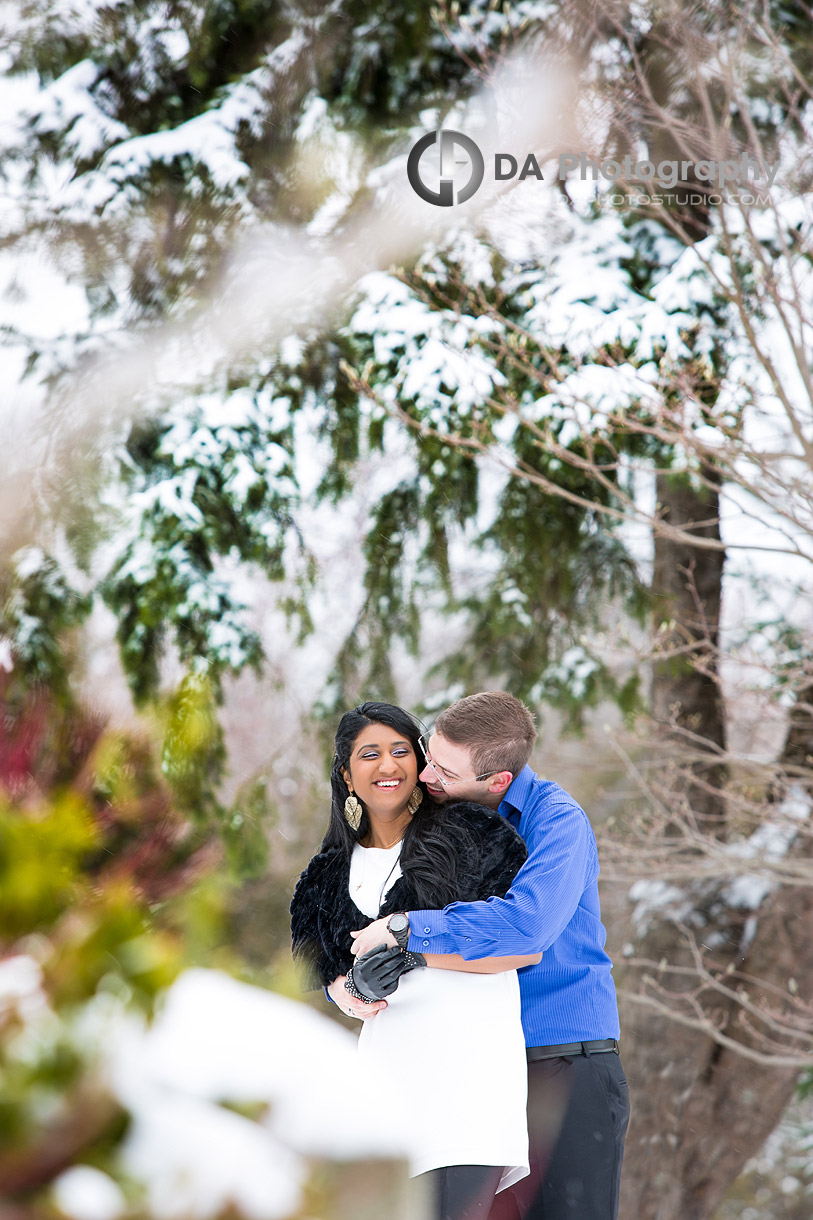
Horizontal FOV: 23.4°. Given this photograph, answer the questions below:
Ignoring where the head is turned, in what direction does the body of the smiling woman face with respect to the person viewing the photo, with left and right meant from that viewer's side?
facing the viewer and to the left of the viewer

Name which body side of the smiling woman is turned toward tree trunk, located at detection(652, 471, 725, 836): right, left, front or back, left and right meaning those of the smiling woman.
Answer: back
